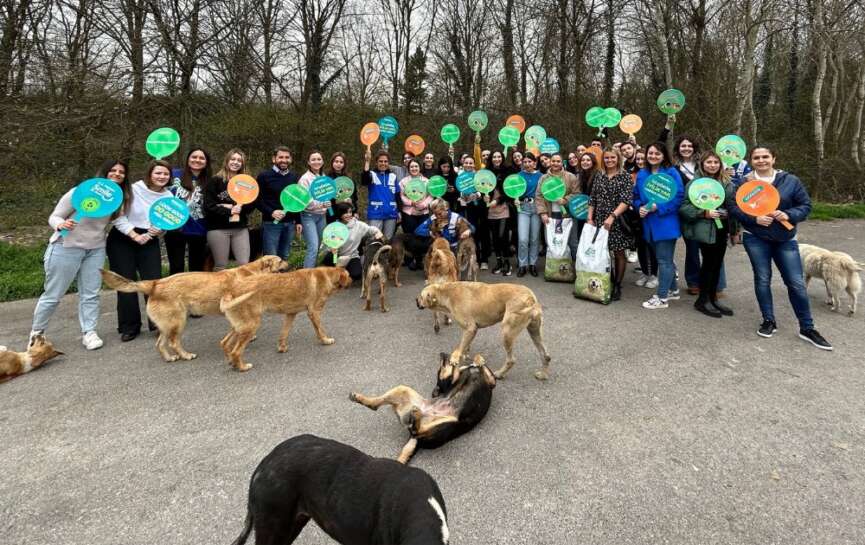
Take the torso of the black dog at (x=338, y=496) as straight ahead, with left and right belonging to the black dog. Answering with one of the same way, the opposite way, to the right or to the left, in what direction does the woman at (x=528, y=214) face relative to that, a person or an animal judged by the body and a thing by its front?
to the right

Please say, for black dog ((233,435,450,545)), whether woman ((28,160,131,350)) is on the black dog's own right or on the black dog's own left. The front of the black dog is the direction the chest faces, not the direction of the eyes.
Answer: on the black dog's own left

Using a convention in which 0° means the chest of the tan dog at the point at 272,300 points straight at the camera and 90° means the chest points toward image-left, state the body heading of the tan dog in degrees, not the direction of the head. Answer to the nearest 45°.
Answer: approximately 225°

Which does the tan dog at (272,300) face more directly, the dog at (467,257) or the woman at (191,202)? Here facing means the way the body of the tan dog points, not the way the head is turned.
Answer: the dog

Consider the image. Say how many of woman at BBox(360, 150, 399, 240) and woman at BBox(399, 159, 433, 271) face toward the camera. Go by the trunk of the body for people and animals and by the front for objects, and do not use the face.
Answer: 2
